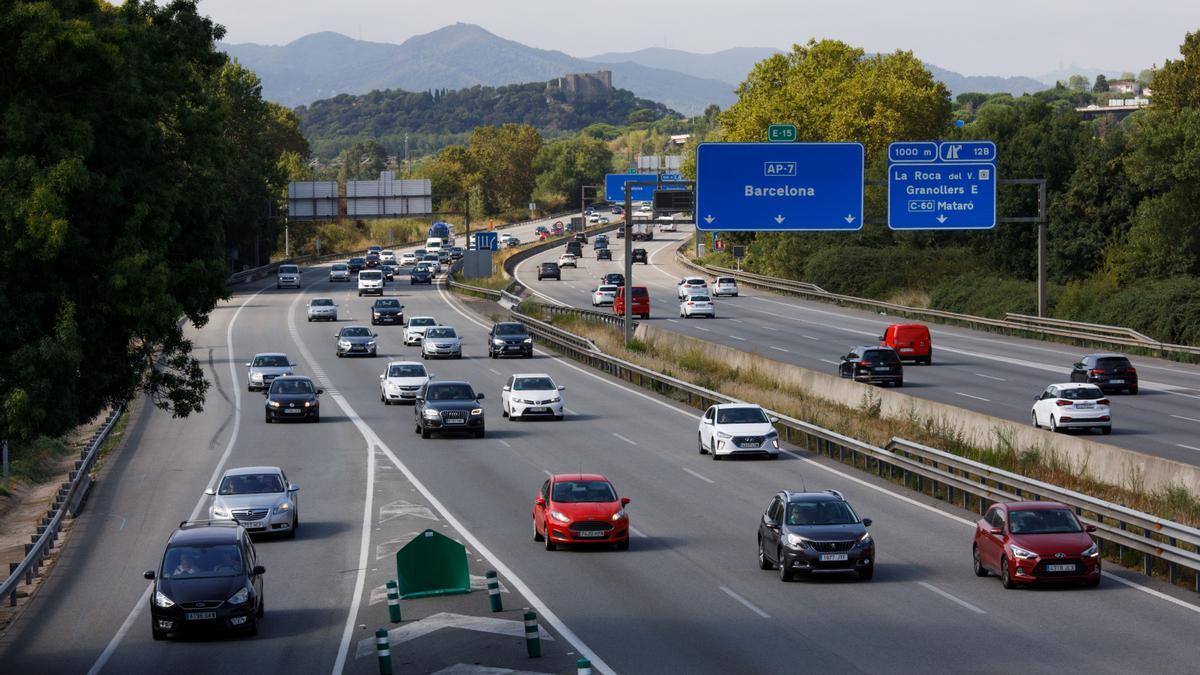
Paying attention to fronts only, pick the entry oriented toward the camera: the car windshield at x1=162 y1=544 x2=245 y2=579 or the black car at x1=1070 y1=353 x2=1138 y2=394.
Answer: the car windshield

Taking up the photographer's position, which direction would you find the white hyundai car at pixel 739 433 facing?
facing the viewer and to the right of the viewer

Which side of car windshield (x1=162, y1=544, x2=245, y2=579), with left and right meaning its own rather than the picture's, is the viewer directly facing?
front

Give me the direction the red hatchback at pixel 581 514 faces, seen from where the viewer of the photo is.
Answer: facing the viewer

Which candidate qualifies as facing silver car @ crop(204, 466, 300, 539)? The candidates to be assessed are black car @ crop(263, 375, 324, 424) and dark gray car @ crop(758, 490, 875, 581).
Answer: black car @ crop(263, 375, 324, 424)

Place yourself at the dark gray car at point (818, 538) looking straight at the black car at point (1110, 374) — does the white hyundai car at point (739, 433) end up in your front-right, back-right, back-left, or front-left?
front-left

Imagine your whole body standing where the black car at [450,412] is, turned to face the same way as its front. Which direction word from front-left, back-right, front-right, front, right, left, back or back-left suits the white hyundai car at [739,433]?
front-left

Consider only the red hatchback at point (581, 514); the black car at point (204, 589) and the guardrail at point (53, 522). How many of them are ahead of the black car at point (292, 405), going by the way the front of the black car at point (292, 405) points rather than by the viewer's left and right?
3

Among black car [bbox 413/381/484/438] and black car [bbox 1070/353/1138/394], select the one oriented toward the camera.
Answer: black car [bbox 413/381/484/438]

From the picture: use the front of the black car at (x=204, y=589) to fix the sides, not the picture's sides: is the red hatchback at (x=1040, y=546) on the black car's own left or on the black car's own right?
on the black car's own left

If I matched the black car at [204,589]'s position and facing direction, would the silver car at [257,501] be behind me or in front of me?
behind

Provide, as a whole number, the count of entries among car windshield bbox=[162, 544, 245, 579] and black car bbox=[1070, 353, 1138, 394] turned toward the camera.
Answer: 1

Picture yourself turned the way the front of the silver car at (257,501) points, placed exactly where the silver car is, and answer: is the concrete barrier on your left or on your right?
on your left

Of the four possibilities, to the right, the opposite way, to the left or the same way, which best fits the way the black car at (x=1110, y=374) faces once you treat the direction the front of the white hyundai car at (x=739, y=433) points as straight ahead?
the opposite way

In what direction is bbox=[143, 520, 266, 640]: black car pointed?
toward the camera

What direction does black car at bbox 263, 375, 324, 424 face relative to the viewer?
toward the camera

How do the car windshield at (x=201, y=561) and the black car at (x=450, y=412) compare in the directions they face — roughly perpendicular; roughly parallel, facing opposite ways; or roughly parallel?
roughly parallel

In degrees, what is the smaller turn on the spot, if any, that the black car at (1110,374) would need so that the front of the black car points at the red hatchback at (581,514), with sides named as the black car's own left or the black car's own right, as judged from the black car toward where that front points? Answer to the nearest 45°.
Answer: approximately 135° to the black car's own left

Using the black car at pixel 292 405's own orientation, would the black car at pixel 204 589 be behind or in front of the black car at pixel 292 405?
in front

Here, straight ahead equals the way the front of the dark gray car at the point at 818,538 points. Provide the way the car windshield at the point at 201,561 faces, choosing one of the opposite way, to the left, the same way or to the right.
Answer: the same way
